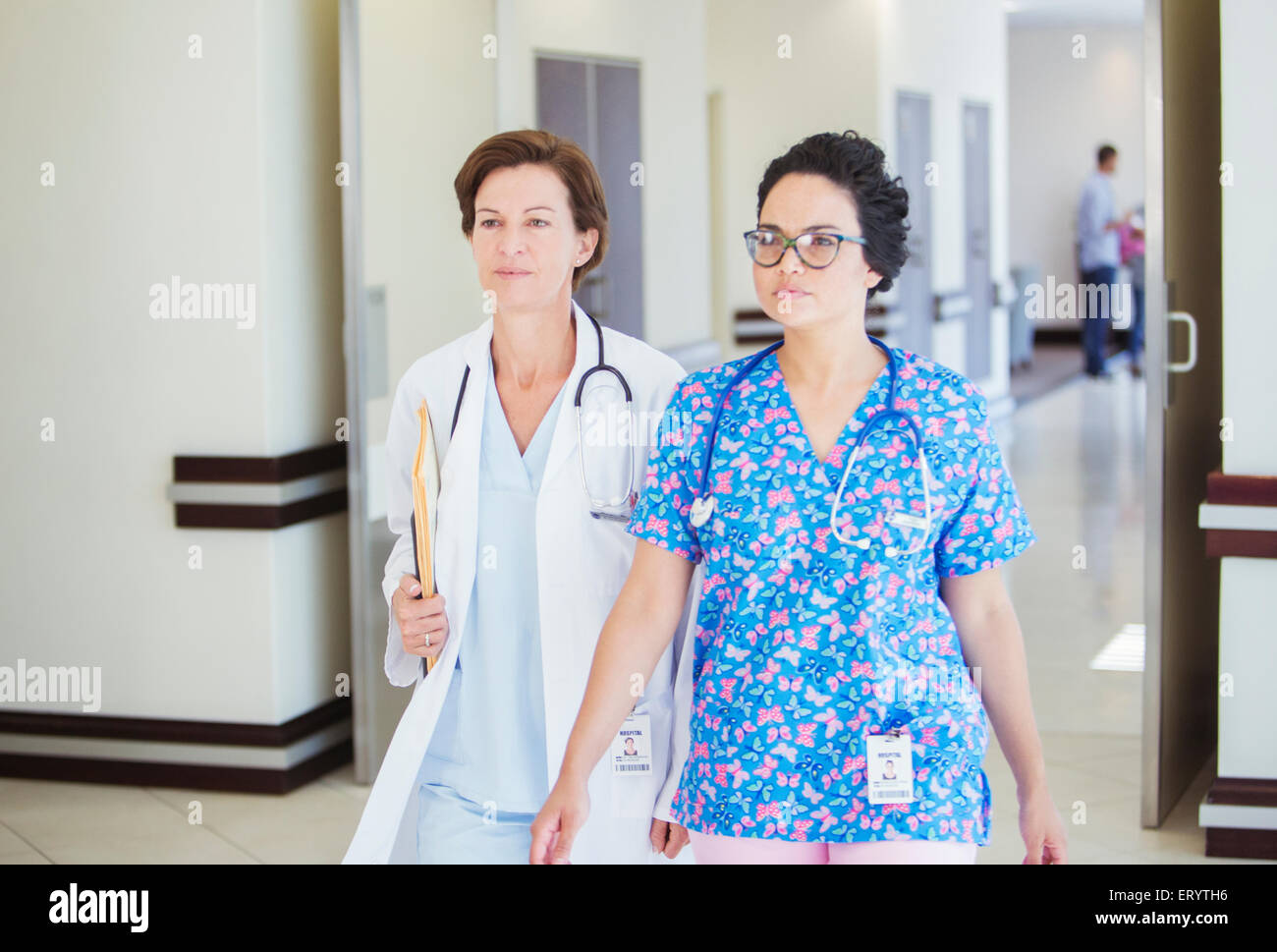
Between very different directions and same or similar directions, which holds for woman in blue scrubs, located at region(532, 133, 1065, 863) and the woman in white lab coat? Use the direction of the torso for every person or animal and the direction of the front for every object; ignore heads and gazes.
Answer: same or similar directions

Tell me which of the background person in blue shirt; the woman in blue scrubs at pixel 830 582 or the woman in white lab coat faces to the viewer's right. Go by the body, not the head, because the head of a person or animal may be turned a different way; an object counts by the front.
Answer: the background person in blue shirt

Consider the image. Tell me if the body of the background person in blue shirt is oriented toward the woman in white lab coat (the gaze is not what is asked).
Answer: no

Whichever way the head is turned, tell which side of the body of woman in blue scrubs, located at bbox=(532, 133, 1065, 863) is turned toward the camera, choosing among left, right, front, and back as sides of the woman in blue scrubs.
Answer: front

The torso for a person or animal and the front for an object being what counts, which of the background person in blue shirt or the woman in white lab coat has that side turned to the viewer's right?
the background person in blue shirt

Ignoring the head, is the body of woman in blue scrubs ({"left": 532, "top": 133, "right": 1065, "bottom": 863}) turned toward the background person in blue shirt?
no

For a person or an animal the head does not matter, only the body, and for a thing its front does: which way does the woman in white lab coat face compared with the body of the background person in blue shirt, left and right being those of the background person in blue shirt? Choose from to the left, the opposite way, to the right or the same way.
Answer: to the right

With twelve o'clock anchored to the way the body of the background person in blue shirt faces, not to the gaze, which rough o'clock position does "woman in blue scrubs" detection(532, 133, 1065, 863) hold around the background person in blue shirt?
The woman in blue scrubs is roughly at 3 o'clock from the background person in blue shirt.

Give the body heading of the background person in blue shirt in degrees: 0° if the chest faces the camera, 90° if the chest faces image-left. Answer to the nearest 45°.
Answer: approximately 270°

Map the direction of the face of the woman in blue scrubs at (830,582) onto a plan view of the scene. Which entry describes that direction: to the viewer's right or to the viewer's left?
to the viewer's left

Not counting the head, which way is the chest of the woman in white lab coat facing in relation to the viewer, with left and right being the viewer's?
facing the viewer

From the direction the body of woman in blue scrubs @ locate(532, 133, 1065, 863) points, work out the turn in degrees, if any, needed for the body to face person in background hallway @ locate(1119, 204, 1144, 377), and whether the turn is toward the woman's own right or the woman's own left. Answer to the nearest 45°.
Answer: approximately 180°

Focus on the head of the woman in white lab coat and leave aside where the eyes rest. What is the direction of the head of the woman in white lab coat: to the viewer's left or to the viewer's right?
to the viewer's left
